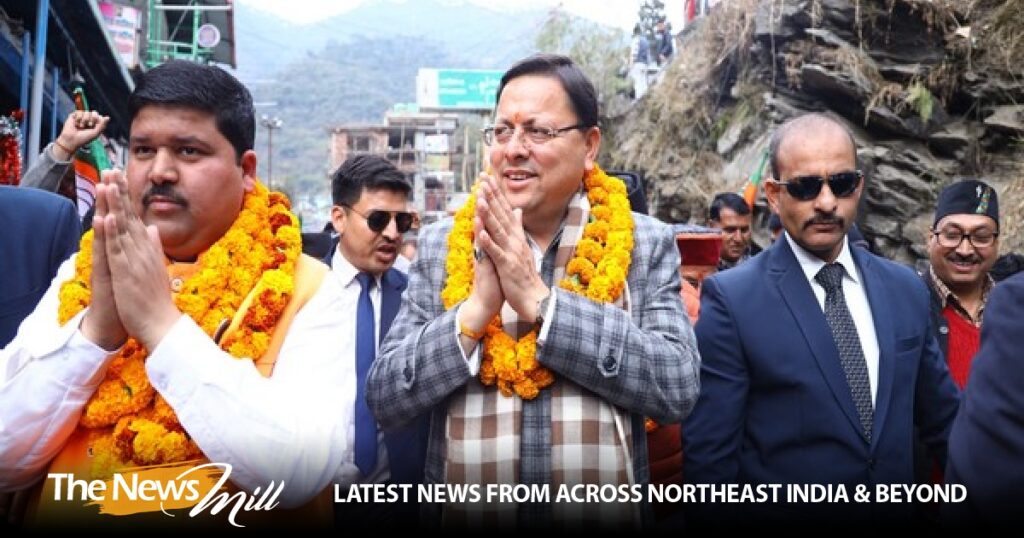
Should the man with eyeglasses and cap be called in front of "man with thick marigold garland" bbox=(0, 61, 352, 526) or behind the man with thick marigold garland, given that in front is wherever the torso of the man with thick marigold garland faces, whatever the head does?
behind

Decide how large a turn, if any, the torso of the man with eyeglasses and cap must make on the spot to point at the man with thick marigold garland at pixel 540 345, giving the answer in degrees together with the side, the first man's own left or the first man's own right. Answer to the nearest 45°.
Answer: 0° — they already face them

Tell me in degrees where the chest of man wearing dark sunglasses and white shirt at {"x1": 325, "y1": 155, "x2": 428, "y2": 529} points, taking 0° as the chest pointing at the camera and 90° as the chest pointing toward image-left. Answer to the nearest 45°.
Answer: approximately 315°

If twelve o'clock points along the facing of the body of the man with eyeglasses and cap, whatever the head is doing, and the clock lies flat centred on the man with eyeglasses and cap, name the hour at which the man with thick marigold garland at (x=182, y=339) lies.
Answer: The man with thick marigold garland is roughly at 1 o'clock from the man with eyeglasses and cap.

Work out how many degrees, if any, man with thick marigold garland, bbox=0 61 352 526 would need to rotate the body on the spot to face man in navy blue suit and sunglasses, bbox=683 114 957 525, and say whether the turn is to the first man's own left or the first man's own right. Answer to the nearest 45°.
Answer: approximately 135° to the first man's own left

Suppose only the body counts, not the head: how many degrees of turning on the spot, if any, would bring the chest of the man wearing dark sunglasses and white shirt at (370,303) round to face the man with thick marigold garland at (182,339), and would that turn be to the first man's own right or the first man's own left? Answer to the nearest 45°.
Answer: approximately 45° to the first man's own right
